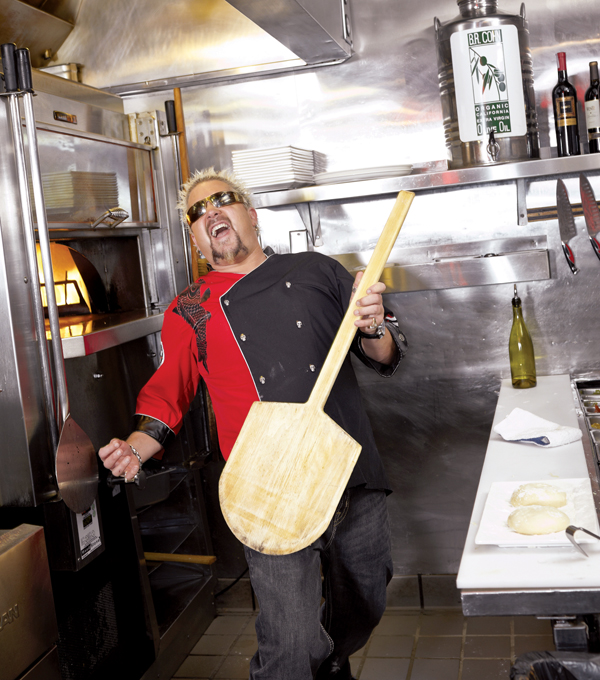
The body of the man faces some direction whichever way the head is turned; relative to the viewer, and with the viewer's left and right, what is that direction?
facing the viewer

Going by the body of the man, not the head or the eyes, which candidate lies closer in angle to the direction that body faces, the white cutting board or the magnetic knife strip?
the white cutting board

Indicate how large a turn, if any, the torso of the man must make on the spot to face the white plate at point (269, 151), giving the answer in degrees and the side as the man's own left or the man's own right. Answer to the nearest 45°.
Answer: approximately 180°

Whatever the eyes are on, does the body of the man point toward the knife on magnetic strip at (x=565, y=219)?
no

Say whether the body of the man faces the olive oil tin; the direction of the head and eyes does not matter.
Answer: no

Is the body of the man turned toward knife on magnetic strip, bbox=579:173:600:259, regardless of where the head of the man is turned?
no

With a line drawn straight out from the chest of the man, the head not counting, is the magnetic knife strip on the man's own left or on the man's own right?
on the man's own left

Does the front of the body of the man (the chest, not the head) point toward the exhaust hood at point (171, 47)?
no

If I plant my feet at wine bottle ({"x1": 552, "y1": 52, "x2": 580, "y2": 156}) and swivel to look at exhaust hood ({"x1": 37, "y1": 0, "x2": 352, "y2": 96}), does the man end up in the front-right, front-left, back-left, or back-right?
front-left
